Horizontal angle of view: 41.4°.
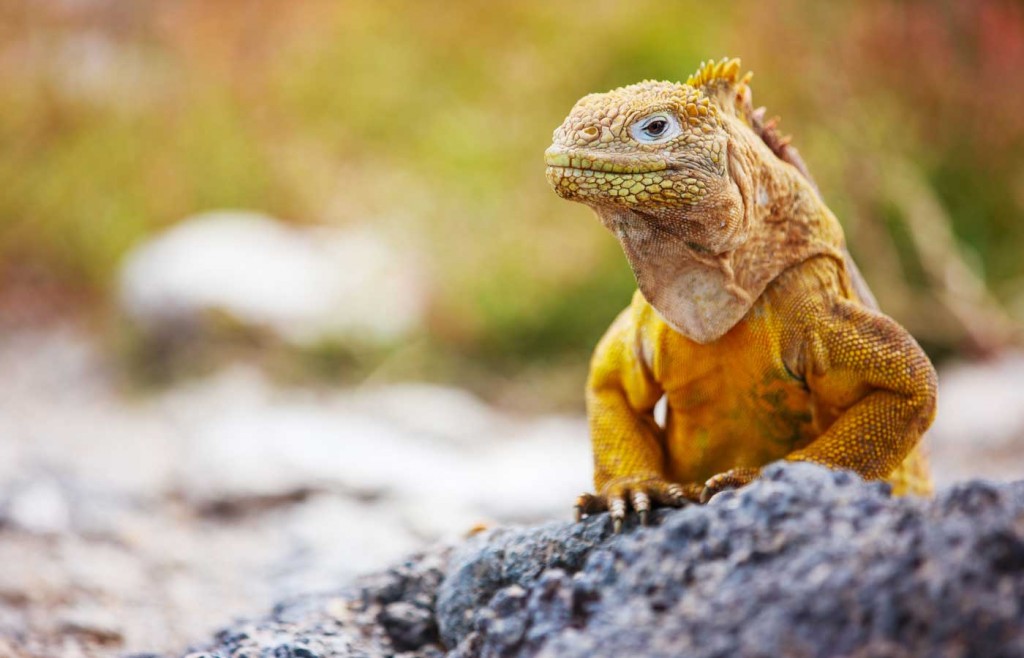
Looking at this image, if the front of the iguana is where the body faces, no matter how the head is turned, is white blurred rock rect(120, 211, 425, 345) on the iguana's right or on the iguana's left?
on the iguana's right

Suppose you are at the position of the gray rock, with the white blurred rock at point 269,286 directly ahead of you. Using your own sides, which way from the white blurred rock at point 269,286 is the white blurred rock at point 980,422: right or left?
right

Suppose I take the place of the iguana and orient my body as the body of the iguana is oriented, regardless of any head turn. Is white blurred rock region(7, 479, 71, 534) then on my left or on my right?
on my right

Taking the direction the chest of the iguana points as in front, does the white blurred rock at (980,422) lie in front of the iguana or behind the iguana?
behind

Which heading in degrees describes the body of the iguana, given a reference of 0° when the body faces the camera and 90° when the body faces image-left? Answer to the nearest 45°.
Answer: approximately 45°
